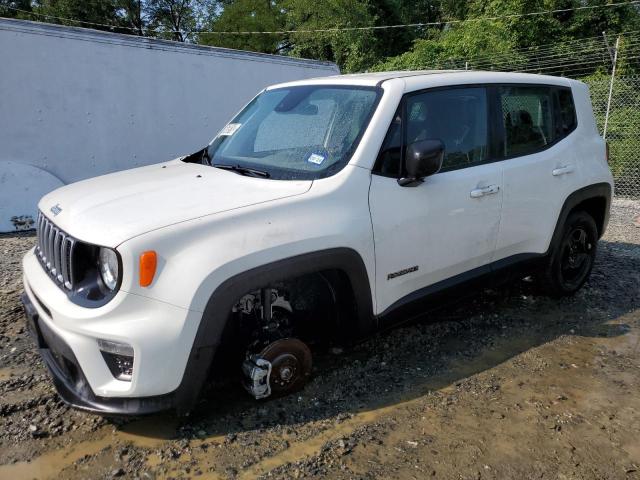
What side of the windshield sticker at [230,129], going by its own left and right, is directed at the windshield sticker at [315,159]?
left

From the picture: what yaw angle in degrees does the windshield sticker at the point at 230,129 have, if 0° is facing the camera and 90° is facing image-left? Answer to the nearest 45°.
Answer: approximately 45°

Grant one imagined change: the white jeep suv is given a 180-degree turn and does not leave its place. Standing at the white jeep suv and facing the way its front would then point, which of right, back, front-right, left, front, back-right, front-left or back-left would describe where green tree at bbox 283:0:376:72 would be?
front-left

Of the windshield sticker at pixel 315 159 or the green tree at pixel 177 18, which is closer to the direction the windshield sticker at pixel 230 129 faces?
the windshield sticker

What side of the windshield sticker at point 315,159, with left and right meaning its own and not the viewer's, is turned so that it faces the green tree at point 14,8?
right

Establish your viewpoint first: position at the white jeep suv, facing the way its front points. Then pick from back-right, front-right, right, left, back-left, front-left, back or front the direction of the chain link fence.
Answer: back

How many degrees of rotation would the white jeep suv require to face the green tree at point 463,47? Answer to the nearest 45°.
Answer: approximately 135° to its right

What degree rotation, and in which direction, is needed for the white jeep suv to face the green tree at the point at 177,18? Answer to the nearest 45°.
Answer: approximately 135° to its right

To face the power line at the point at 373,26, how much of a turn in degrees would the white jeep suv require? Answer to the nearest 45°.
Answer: approximately 135° to its right

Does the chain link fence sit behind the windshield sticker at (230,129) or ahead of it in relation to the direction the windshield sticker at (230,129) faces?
behind
